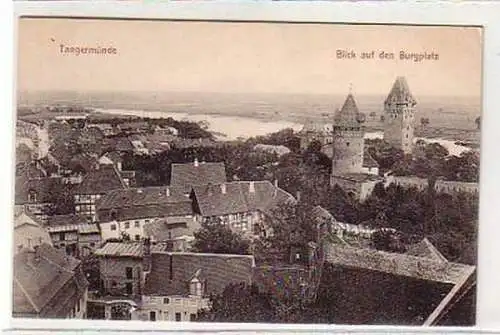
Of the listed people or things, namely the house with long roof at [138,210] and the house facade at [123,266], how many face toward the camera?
2

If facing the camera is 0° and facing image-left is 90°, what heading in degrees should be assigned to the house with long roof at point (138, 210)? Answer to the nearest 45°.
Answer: approximately 0°
